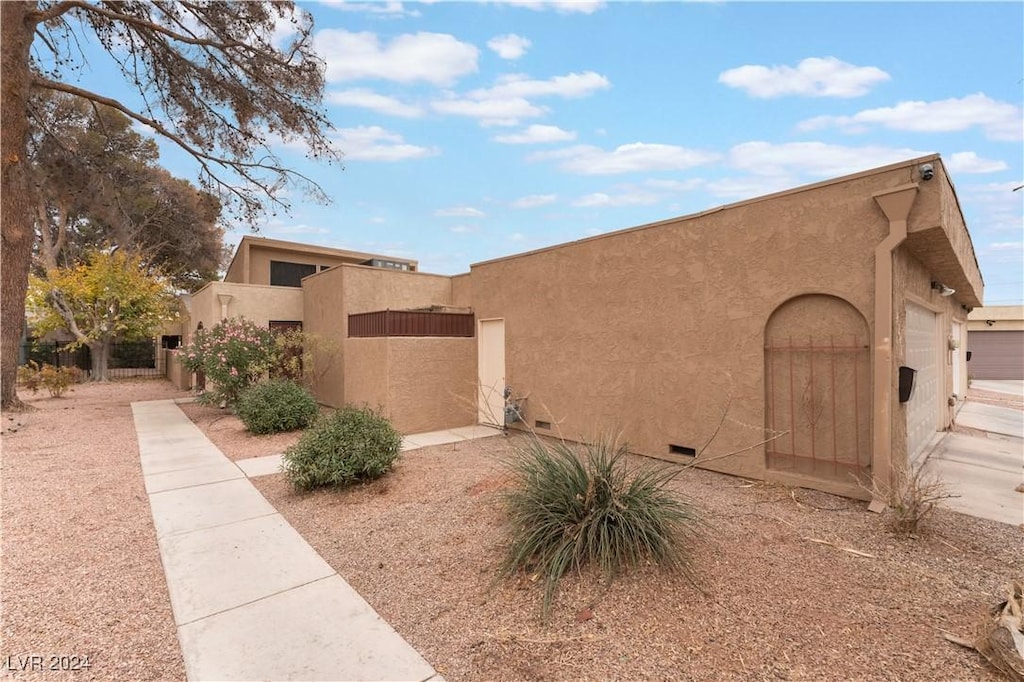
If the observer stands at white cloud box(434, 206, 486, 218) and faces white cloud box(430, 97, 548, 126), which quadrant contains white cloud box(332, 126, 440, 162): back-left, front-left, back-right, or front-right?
front-right

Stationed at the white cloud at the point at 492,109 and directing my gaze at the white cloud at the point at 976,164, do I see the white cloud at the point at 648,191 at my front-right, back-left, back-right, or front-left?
front-left

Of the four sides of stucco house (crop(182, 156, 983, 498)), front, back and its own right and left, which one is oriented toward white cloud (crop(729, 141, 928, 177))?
left

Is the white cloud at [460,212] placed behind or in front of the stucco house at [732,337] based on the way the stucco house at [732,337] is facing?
behind

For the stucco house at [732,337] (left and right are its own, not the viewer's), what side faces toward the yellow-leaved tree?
back

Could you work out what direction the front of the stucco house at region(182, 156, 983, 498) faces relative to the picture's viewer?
facing the viewer and to the right of the viewer

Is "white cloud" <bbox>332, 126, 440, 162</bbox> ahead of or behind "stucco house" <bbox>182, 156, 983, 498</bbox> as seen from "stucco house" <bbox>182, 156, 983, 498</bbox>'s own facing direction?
behind
